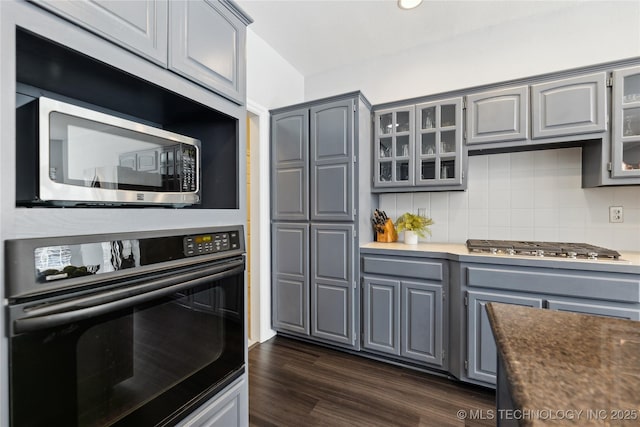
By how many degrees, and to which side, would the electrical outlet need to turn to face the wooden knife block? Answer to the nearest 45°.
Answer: approximately 45° to its right

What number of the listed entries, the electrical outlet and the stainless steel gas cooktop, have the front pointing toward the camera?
2

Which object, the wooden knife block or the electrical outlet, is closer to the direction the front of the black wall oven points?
the electrical outlet

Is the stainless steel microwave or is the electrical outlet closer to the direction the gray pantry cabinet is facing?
the stainless steel microwave

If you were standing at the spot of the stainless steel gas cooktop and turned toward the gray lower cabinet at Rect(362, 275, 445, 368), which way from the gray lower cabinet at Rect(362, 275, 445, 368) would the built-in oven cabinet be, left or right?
left

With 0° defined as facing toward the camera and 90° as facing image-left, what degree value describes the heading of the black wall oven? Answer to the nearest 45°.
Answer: approximately 315°

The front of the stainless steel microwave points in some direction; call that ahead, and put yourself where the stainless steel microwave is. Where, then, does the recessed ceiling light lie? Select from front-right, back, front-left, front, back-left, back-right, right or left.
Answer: front-left

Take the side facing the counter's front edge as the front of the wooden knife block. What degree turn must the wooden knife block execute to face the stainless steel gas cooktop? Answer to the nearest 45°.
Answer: approximately 90° to its left

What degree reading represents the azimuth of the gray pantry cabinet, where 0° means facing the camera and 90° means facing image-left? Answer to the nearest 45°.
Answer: approximately 45°
